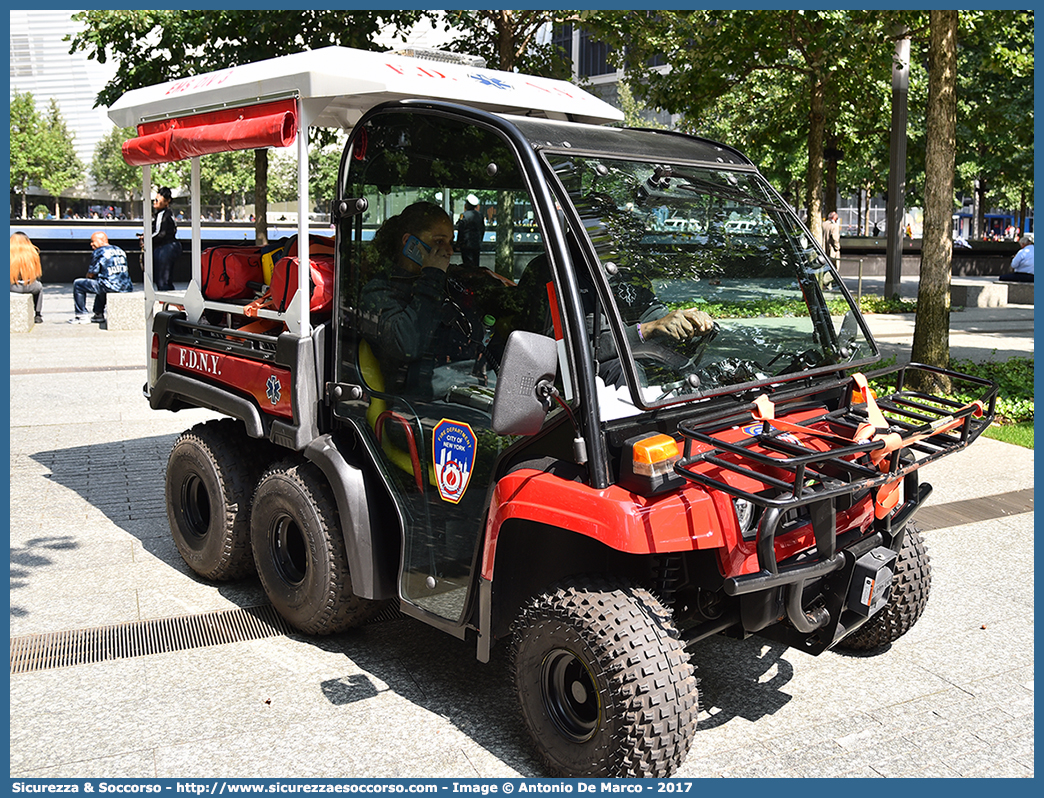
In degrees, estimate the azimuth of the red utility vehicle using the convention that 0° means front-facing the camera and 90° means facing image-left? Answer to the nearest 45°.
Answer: approximately 315°

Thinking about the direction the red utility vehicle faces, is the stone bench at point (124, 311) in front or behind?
behind

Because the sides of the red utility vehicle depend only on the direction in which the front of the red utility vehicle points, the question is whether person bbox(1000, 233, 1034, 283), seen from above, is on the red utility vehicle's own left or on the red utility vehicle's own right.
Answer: on the red utility vehicle's own left
